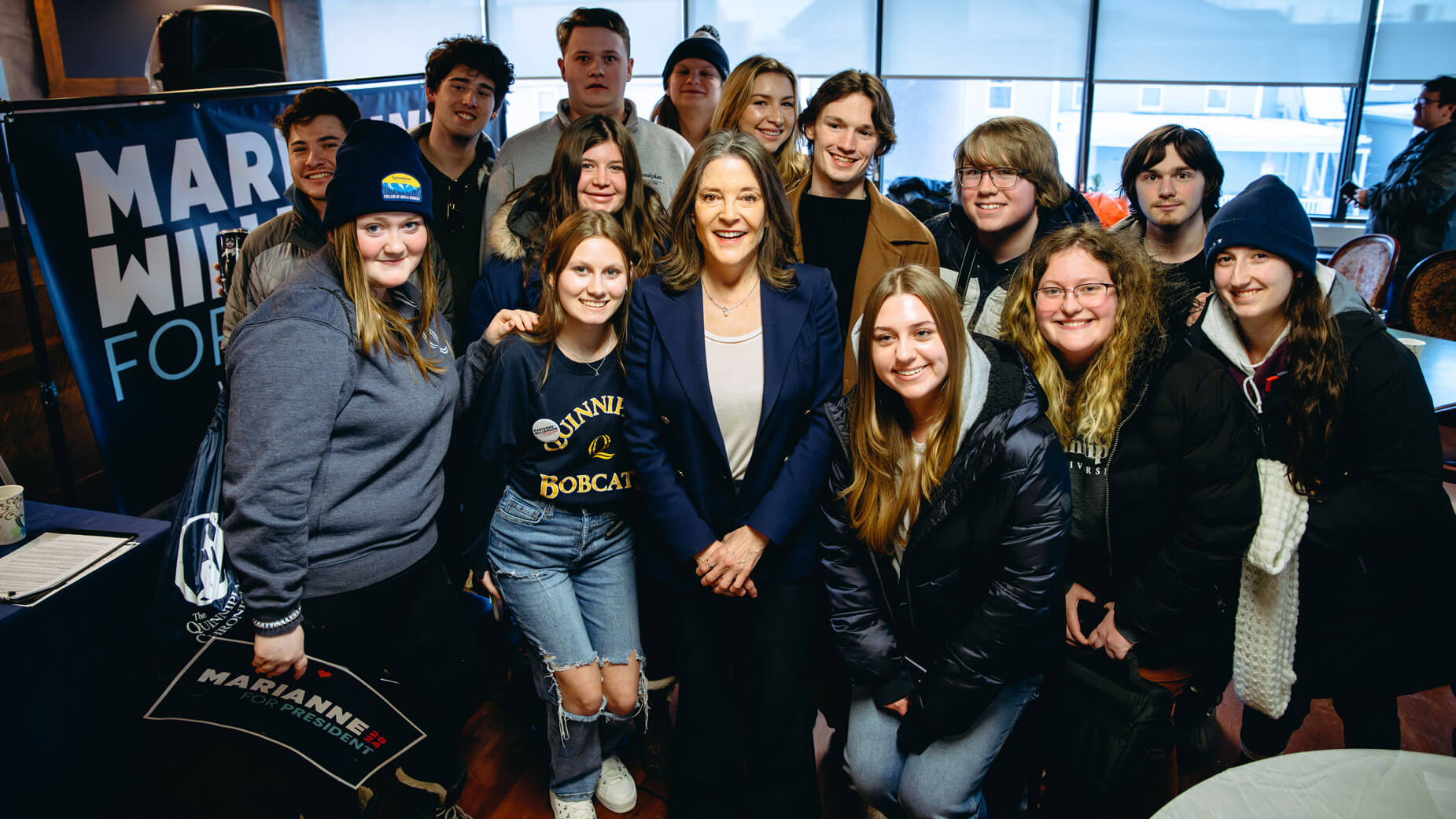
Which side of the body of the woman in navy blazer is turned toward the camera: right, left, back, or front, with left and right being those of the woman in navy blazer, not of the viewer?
front

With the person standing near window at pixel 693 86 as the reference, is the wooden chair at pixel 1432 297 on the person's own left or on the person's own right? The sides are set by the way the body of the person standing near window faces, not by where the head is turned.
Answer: on the person's own left

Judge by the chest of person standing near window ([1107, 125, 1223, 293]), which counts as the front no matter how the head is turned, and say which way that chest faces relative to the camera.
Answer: toward the camera

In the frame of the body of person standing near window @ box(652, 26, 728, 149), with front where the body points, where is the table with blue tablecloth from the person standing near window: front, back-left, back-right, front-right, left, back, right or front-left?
front-right

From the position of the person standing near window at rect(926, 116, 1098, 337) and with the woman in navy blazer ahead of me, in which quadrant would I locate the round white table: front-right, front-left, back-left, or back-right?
front-left

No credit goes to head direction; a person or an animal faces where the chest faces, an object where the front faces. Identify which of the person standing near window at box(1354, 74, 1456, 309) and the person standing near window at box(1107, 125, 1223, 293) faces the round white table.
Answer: the person standing near window at box(1107, 125, 1223, 293)

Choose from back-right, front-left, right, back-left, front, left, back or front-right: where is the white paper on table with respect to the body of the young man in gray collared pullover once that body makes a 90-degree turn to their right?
front-left

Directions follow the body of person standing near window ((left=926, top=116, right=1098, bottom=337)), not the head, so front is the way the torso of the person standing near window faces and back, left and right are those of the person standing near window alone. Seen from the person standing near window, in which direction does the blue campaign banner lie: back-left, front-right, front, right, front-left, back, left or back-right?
front-right

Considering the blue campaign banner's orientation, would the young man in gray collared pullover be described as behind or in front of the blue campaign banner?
in front

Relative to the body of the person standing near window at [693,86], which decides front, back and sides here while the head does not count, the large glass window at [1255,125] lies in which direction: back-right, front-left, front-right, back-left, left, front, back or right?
back-left

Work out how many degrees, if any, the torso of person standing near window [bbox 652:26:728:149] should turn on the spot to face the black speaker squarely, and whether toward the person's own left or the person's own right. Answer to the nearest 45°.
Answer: approximately 90° to the person's own right

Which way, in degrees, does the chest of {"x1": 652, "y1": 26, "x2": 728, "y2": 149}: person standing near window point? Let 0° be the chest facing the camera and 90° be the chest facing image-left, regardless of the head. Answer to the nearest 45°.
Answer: approximately 0°

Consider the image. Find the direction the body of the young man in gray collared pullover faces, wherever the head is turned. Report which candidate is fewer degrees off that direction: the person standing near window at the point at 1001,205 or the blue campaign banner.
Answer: the person standing near window

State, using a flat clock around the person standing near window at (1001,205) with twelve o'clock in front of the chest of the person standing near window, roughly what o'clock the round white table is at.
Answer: The round white table is roughly at 10 o'clock from the person standing near window.

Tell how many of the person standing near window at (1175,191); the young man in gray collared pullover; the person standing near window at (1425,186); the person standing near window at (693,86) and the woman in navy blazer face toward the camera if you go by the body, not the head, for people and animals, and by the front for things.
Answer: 4

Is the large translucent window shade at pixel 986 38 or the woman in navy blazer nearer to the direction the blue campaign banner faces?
the woman in navy blazer

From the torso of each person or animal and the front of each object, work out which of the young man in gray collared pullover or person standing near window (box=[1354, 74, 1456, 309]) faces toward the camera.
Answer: the young man in gray collared pullover

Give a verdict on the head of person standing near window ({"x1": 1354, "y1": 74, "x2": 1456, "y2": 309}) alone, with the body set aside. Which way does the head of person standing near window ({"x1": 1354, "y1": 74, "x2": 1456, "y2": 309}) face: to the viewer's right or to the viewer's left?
to the viewer's left

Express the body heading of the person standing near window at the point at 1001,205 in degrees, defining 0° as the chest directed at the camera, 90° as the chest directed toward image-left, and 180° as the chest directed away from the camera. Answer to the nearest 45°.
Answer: approximately 45°

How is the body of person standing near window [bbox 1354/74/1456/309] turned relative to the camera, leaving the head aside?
to the viewer's left

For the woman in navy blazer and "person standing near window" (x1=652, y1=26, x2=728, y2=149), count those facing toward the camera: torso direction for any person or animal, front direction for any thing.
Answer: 2

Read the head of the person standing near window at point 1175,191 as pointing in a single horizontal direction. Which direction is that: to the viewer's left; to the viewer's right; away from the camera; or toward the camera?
toward the camera
